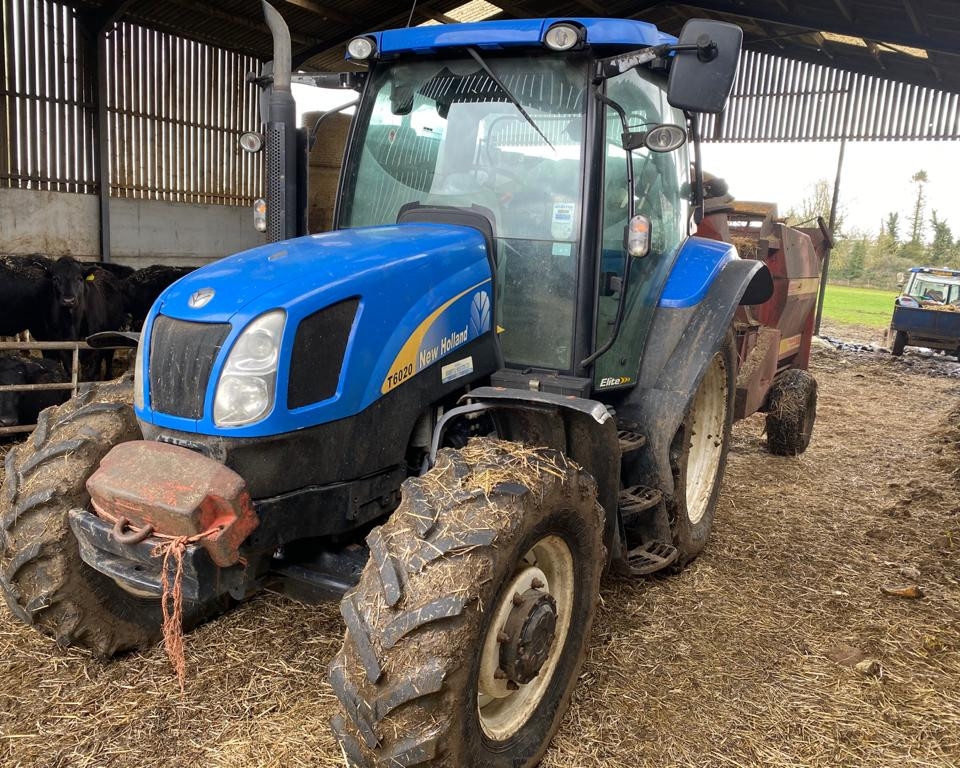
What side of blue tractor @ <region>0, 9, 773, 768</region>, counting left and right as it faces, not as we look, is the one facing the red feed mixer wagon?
back

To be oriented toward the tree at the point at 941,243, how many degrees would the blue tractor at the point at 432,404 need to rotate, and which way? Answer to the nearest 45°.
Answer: approximately 180°

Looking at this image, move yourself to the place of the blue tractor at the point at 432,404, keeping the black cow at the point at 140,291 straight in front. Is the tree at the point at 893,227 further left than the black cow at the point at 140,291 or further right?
right

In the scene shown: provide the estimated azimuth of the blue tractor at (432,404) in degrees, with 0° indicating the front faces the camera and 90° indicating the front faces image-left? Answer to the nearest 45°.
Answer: approximately 45°

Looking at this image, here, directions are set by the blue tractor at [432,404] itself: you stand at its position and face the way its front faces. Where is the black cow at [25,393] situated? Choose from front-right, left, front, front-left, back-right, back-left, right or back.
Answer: right

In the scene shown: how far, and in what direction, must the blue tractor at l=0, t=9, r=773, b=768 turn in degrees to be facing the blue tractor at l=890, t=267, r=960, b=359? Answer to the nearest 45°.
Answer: approximately 180°
